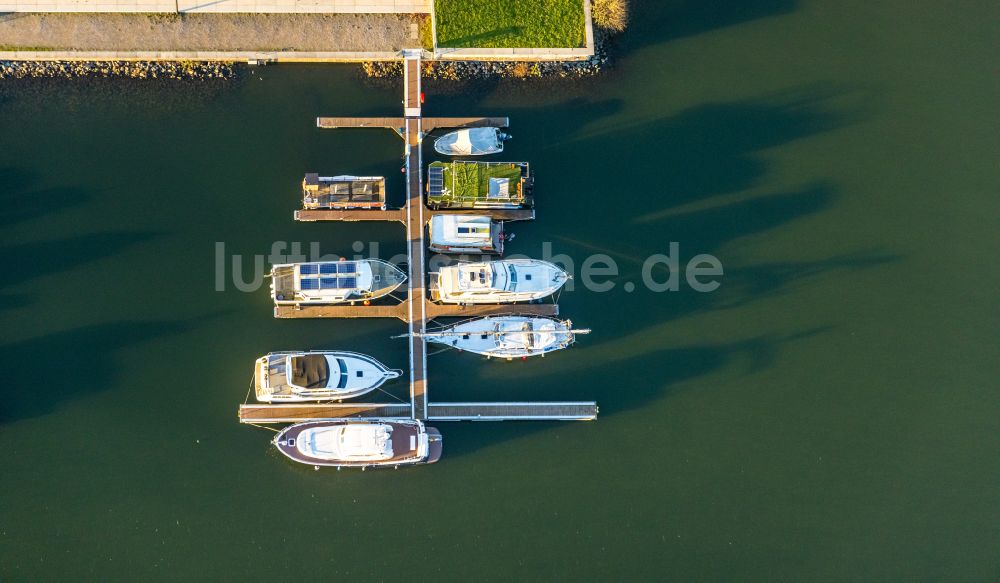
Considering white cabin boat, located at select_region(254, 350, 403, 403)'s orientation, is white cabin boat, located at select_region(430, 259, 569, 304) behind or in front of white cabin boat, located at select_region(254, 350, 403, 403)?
in front

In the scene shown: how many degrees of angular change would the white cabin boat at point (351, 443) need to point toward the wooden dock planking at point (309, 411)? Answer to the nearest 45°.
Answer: approximately 45° to its right

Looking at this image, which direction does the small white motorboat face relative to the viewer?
to the viewer's left

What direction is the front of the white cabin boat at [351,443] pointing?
to the viewer's left

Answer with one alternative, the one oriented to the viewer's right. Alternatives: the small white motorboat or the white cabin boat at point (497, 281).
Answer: the white cabin boat

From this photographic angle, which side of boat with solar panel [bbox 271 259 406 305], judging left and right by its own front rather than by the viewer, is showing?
right

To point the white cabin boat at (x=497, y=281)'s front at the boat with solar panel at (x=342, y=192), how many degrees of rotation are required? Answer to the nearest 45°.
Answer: approximately 180°

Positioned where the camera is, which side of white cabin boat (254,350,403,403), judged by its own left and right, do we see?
right

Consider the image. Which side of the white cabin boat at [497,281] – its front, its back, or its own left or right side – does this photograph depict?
right

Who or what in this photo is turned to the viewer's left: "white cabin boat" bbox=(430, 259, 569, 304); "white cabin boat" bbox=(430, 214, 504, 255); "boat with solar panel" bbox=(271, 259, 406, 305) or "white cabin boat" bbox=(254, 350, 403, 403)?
"white cabin boat" bbox=(430, 214, 504, 255)
